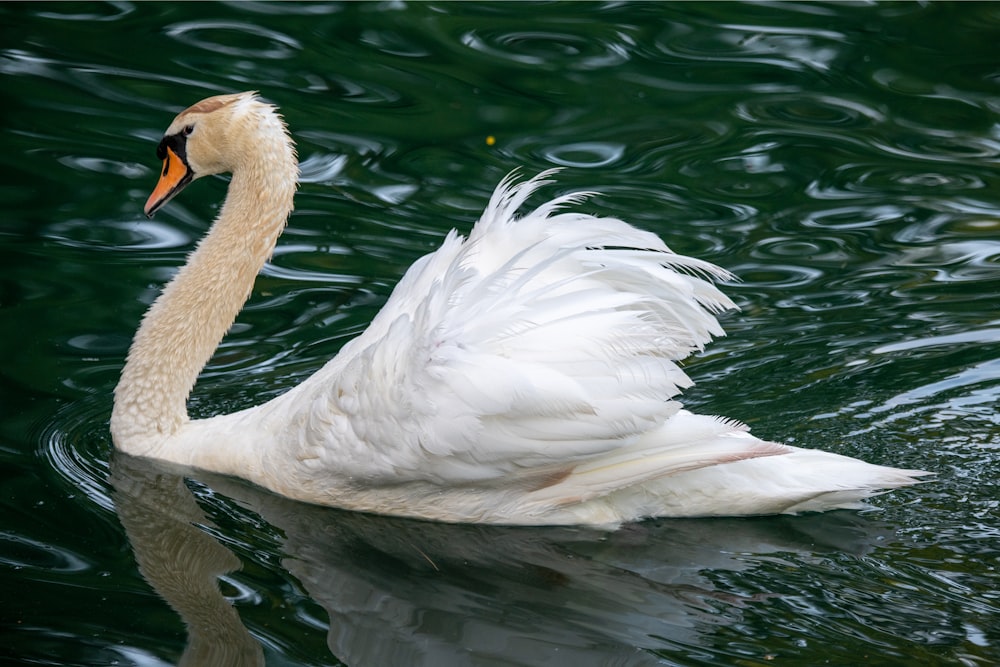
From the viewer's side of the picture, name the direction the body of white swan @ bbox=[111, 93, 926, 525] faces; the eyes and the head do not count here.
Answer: to the viewer's left
